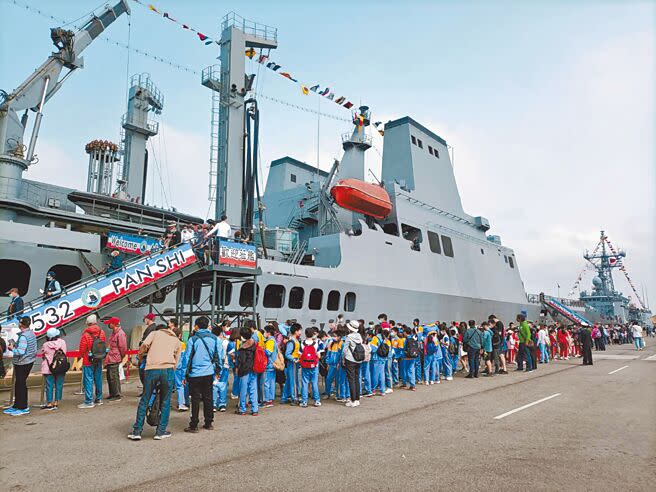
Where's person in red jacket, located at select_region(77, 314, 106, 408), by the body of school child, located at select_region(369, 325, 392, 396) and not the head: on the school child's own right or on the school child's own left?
on the school child's own left

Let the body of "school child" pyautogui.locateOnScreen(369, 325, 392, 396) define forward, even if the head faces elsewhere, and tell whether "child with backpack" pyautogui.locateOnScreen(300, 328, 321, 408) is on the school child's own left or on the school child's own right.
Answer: on the school child's own left

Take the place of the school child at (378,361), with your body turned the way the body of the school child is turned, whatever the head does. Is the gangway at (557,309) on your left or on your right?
on your right

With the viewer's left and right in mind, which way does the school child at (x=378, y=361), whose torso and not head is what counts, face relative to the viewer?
facing away from the viewer and to the left of the viewer
